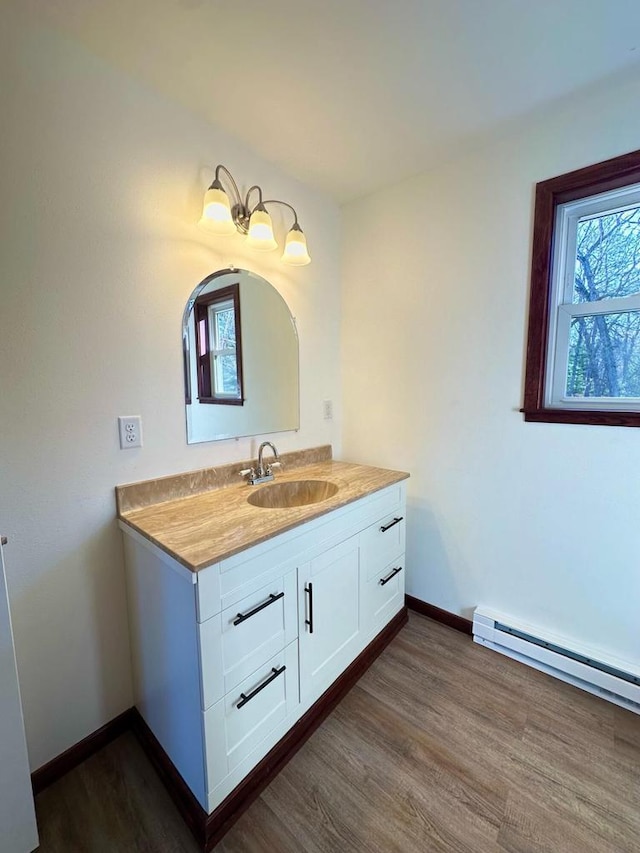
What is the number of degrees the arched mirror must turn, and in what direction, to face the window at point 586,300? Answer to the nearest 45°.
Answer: approximately 45° to its left

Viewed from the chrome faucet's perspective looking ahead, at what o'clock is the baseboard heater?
The baseboard heater is roughly at 11 o'clock from the chrome faucet.

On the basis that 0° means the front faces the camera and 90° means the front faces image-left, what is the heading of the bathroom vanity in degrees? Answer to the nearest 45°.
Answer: approximately 315°

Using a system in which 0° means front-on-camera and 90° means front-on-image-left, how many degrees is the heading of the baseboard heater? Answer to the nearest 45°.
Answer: approximately 45°

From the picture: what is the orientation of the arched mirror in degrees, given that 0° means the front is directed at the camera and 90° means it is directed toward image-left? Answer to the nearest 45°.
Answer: approximately 315°
